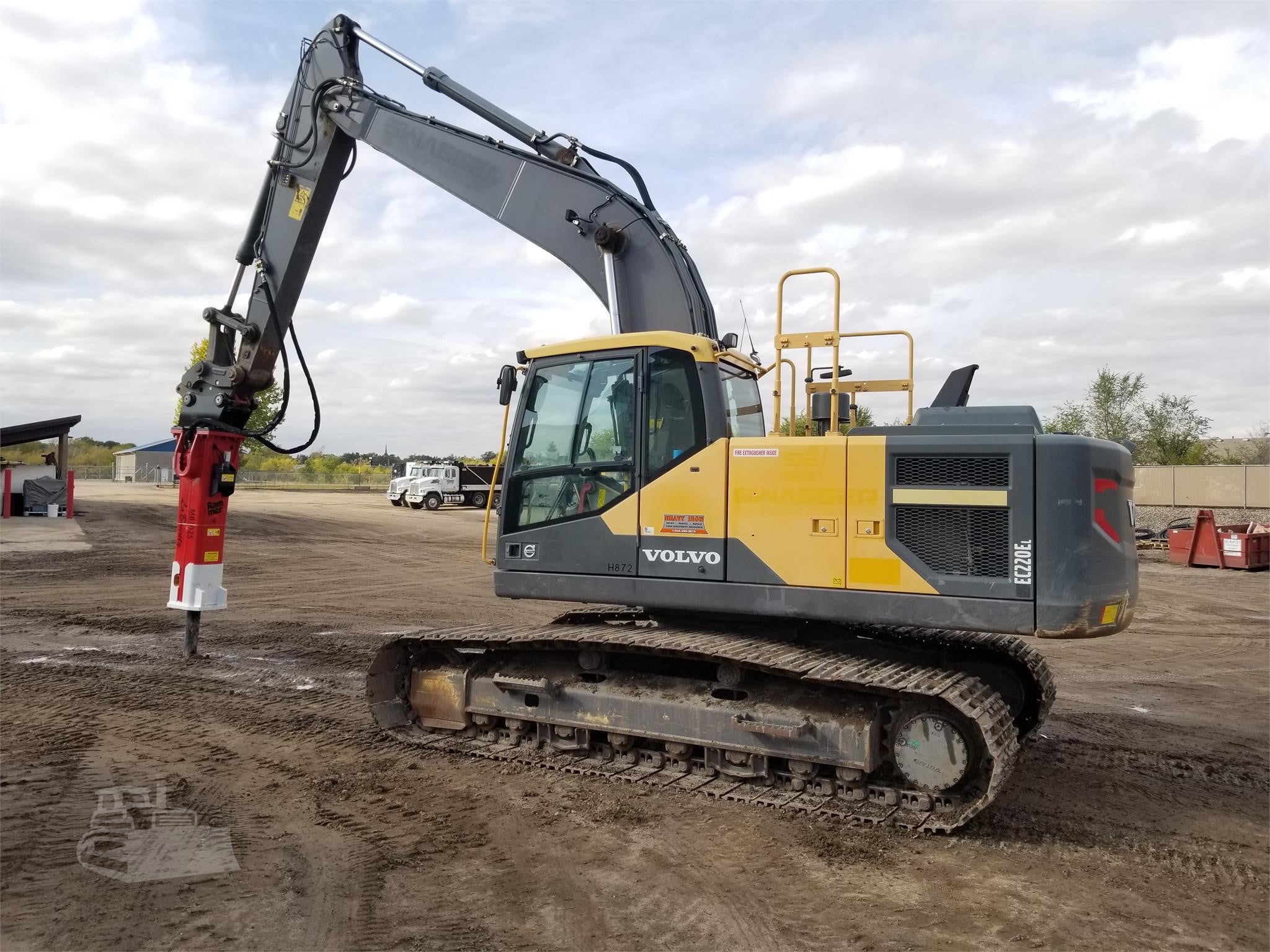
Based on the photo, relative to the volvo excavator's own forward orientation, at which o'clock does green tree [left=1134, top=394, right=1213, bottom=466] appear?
The green tree is roughly at 4 o'clock from the volvo excavator.

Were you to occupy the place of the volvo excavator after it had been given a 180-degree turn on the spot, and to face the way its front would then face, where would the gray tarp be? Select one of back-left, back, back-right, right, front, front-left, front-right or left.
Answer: back-left

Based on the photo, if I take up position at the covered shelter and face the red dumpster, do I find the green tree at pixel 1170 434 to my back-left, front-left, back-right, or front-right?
front-left

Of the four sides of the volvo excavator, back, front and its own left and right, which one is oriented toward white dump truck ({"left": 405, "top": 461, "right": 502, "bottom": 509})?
right

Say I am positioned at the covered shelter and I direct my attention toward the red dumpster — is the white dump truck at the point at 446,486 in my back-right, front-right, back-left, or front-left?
front-left

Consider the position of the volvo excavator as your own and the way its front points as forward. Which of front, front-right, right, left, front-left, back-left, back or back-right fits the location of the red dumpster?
back-right

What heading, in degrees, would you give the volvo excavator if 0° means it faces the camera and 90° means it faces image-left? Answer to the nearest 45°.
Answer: approximately 90°

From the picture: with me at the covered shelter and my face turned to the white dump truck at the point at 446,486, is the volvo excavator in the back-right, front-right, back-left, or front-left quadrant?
back-right

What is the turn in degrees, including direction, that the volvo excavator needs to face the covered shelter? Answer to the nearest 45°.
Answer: approximately 45° to its right
